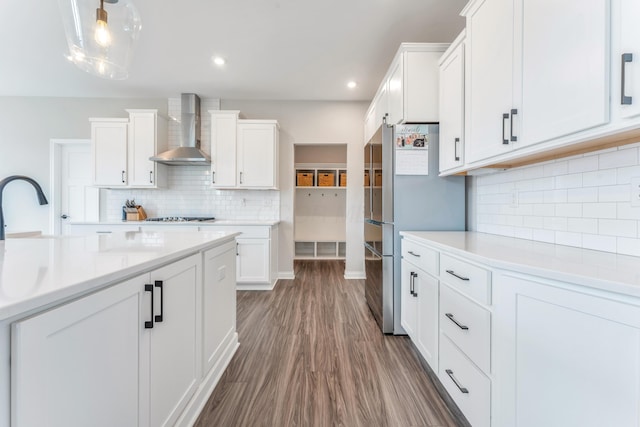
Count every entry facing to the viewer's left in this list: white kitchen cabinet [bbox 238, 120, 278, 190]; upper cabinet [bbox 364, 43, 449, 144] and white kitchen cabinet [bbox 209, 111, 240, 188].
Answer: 1

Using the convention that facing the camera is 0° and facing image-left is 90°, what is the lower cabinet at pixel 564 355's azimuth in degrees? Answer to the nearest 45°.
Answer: approximately 45°

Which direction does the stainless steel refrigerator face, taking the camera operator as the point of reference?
facing to the left of the viewer

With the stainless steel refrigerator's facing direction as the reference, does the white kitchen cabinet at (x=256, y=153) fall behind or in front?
in front

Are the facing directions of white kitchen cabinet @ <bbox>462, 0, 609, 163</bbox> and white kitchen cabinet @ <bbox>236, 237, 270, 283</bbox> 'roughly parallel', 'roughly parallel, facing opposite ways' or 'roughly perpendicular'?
roughly perpendicular

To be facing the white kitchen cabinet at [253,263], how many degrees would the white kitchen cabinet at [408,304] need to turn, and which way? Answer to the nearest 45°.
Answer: approximately 45° to its right

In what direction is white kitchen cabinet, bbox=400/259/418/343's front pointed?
to the viewer's left

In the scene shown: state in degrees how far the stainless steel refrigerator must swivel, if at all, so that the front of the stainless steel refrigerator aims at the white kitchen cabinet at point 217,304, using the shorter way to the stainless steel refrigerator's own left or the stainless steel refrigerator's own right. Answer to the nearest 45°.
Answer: approximately 45° to the stainless steel refrigerator's own left

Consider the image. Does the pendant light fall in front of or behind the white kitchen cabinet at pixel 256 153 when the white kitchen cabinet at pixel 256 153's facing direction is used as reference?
in front

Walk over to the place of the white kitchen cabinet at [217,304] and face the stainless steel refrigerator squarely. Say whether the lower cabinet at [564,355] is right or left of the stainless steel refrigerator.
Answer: right

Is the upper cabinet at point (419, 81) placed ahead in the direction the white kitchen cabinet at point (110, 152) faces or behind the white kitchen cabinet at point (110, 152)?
ahead
